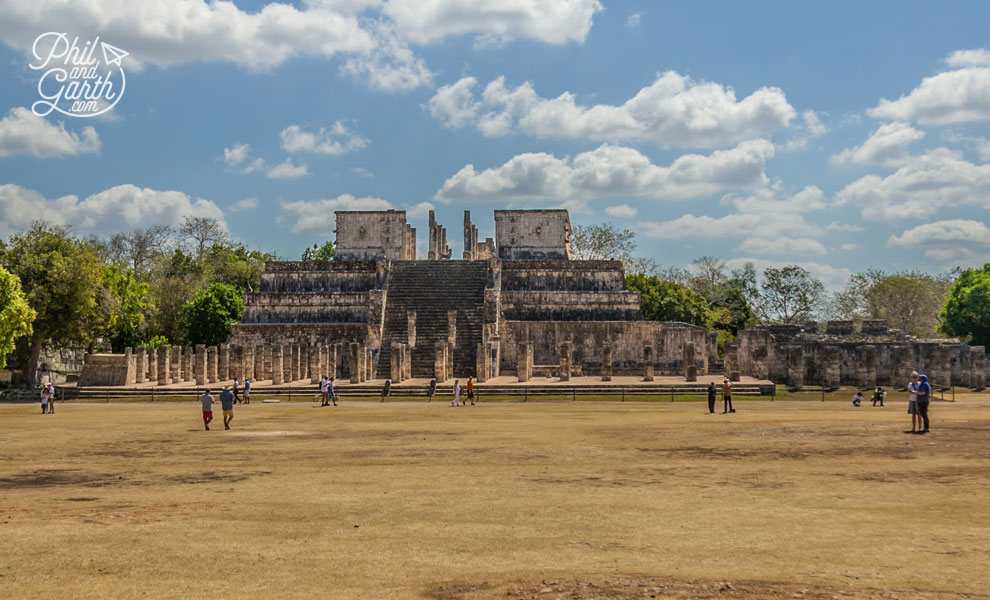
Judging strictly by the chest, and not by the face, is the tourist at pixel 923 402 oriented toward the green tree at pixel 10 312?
yes

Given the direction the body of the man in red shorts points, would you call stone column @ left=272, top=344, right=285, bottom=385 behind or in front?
in front

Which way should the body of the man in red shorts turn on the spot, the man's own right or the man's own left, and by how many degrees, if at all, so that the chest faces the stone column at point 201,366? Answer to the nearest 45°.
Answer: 0° — they already face it

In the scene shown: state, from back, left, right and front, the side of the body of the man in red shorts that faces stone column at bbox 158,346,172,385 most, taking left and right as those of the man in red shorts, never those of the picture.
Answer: front

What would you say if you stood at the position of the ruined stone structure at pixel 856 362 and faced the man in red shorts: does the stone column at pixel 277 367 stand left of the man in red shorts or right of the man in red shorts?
right

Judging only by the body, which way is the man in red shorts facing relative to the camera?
away from the camera

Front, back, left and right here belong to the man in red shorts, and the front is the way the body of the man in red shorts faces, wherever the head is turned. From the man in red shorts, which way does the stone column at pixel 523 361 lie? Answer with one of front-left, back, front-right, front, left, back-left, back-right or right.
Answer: front-right

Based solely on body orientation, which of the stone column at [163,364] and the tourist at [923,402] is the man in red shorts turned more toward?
the stone column

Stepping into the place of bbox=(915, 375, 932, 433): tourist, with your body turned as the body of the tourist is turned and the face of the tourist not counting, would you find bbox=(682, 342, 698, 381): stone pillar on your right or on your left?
on your right

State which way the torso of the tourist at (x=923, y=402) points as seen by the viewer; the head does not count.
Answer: to the viewer's left
